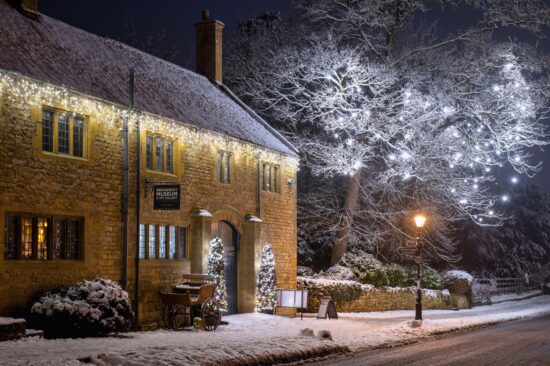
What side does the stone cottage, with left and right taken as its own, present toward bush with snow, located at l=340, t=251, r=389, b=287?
left

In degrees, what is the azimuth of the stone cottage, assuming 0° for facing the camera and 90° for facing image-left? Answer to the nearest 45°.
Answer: approximately 315°

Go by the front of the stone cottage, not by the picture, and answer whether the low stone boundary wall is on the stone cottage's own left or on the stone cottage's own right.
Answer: on the stone cottage's own left

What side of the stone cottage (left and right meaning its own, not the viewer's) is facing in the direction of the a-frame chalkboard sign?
left
